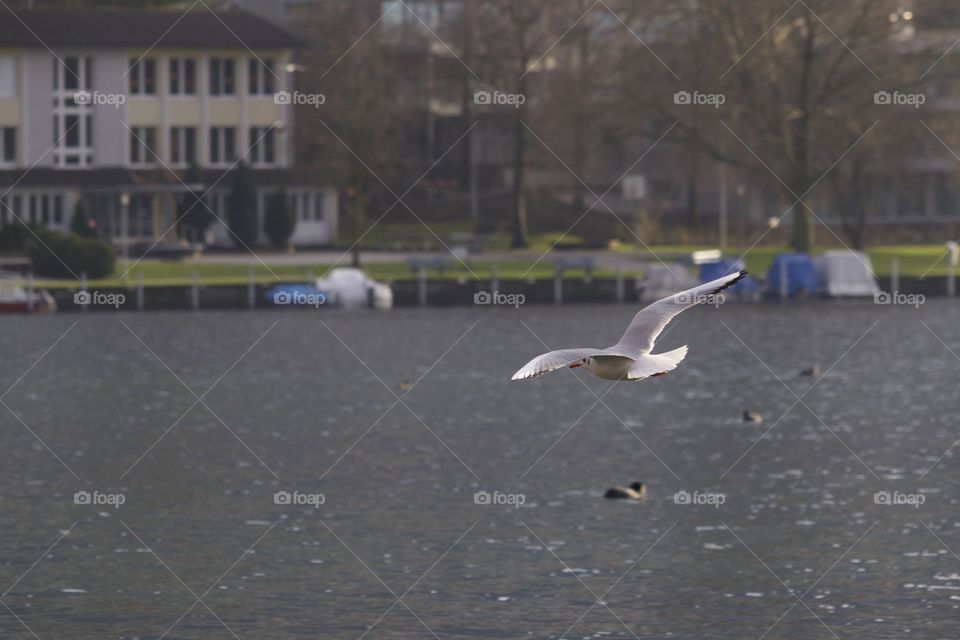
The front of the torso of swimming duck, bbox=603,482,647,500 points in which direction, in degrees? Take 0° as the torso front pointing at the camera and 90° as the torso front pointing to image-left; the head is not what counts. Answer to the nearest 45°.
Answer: approximately 270°

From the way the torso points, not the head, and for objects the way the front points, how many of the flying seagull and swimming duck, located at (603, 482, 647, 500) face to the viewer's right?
1

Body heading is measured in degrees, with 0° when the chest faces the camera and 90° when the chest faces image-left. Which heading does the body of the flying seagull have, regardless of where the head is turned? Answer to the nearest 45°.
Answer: approximately 45°
